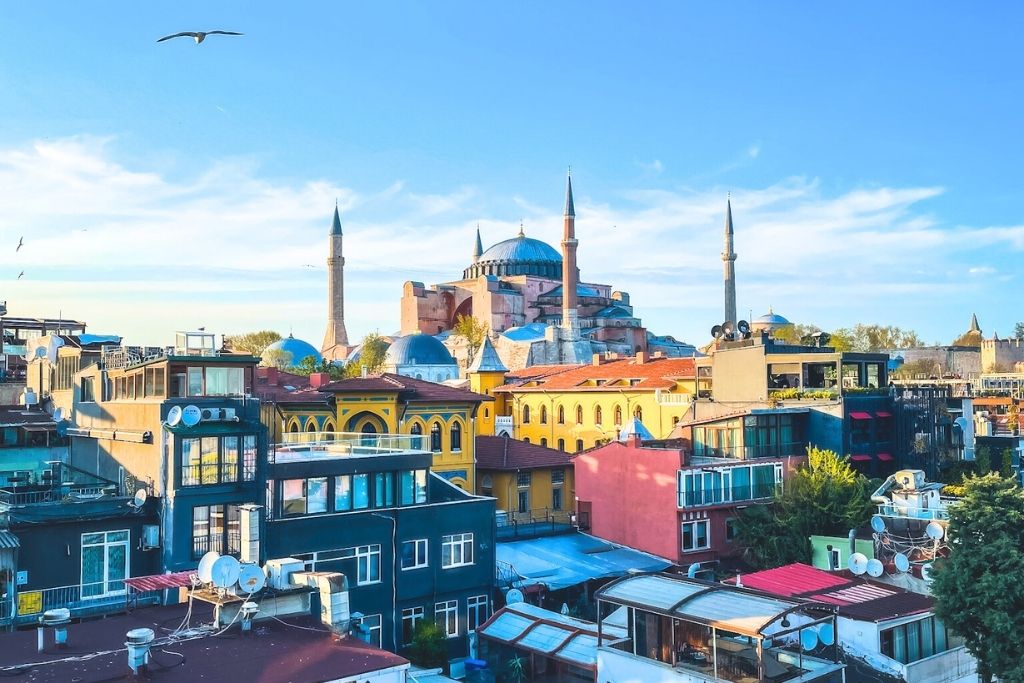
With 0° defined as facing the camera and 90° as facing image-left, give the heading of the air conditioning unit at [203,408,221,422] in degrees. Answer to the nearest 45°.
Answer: approximately 0°

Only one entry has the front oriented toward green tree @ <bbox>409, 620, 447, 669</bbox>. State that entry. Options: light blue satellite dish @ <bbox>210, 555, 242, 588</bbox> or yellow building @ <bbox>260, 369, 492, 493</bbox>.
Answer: the yellow building

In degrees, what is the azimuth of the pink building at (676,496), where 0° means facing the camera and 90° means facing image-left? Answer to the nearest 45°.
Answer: approximately 315°

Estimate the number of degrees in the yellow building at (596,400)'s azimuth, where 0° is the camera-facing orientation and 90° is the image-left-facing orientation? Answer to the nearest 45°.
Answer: approximately 0°

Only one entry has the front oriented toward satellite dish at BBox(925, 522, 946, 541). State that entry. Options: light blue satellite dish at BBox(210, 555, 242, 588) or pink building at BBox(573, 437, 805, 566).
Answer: the pink building

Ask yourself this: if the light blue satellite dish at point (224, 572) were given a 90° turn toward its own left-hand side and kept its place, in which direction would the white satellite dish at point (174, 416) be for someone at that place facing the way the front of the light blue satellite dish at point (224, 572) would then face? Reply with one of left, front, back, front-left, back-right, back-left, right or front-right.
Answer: left

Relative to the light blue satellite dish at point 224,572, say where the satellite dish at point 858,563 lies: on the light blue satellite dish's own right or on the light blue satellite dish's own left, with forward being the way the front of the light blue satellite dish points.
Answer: on the light blue satellite dish's own left

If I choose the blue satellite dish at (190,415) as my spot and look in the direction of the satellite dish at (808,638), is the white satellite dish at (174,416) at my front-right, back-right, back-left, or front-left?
back-right
